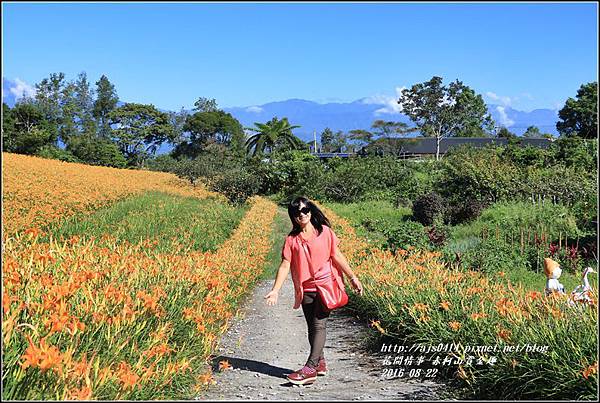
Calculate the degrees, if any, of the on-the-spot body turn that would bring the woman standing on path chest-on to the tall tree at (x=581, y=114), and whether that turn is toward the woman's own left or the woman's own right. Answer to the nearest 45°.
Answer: approximately 180°

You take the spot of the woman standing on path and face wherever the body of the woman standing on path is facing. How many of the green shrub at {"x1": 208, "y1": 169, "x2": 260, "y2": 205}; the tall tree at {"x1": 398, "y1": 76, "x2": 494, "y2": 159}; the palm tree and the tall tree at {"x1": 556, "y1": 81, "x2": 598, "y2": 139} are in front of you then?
0

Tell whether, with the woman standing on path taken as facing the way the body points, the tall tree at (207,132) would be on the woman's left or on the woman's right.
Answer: on the woman's right

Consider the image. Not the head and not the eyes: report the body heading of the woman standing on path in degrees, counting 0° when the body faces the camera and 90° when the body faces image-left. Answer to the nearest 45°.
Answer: approximately 45°

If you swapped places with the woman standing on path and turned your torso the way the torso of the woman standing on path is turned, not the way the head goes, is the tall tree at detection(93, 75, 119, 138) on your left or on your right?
on your right

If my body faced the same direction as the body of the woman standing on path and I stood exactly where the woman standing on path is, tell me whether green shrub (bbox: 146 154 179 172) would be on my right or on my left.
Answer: on my right

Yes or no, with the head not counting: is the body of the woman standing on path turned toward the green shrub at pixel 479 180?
no

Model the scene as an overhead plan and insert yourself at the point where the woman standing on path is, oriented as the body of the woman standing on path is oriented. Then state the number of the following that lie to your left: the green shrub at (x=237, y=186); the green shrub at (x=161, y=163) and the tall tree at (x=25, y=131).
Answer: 0

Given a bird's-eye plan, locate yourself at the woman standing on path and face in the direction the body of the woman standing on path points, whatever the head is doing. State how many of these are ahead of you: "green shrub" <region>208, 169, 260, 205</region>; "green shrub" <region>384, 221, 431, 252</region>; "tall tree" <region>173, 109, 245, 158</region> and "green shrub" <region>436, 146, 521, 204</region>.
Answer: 0

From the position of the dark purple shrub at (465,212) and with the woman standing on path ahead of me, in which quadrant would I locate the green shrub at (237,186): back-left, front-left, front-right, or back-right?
back-right

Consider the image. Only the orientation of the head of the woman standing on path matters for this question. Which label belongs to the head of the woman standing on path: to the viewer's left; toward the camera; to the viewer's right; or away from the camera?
toward the camera

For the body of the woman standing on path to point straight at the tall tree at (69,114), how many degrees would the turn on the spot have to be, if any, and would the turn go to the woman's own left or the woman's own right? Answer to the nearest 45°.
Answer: approximately 90° to the woman's own right

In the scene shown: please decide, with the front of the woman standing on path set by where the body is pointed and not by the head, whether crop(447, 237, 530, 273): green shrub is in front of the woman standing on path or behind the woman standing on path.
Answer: behind

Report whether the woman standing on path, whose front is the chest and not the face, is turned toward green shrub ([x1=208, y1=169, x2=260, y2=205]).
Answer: no
